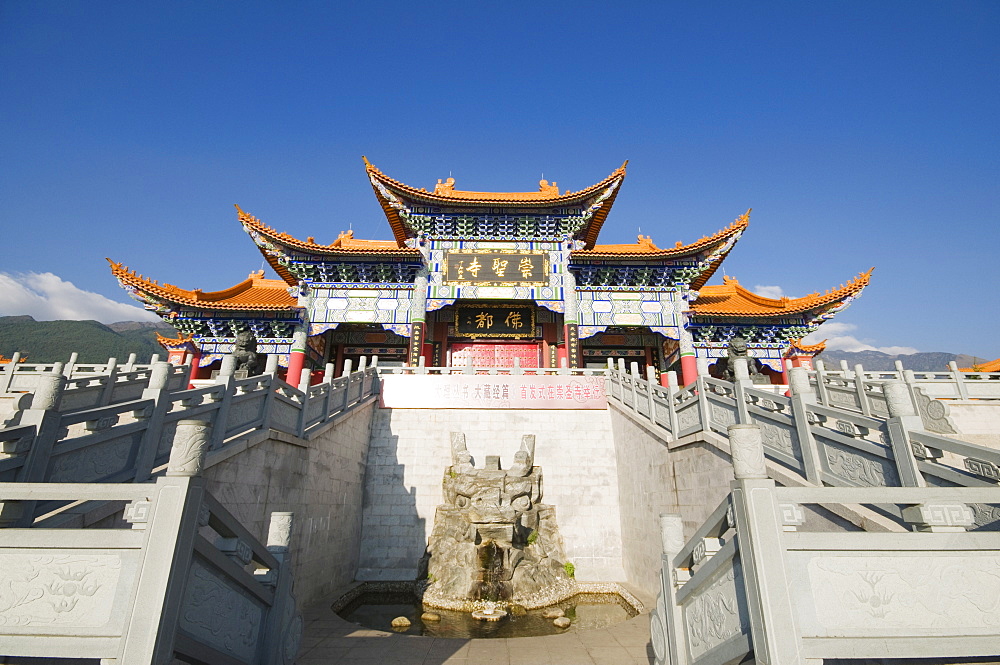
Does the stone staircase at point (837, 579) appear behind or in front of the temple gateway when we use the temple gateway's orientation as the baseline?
in front

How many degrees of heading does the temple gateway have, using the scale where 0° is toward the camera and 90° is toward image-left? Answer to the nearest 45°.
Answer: approximately 0°

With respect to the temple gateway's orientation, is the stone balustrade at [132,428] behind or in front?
in front

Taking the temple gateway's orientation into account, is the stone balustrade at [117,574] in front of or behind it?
in front
